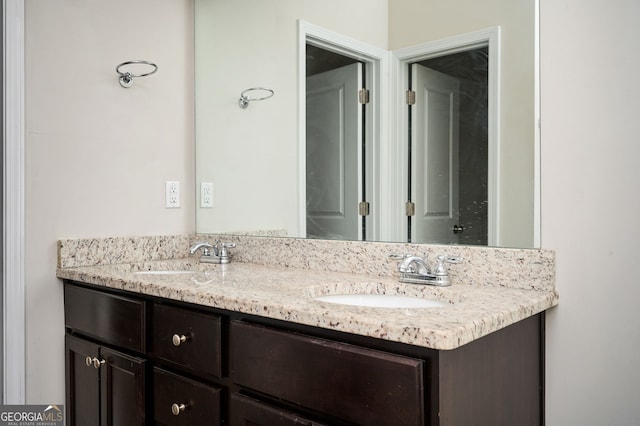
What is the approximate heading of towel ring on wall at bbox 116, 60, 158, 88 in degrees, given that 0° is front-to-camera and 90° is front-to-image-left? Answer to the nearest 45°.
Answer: approximately 315°

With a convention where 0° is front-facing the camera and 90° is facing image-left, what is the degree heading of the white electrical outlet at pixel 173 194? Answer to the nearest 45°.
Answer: approximately 315°

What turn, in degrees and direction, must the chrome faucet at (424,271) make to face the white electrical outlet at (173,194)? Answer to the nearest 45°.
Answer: approximately 90° to its right

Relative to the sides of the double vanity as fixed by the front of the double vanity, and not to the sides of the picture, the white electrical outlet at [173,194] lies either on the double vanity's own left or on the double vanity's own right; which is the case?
on the double vanity's own right
